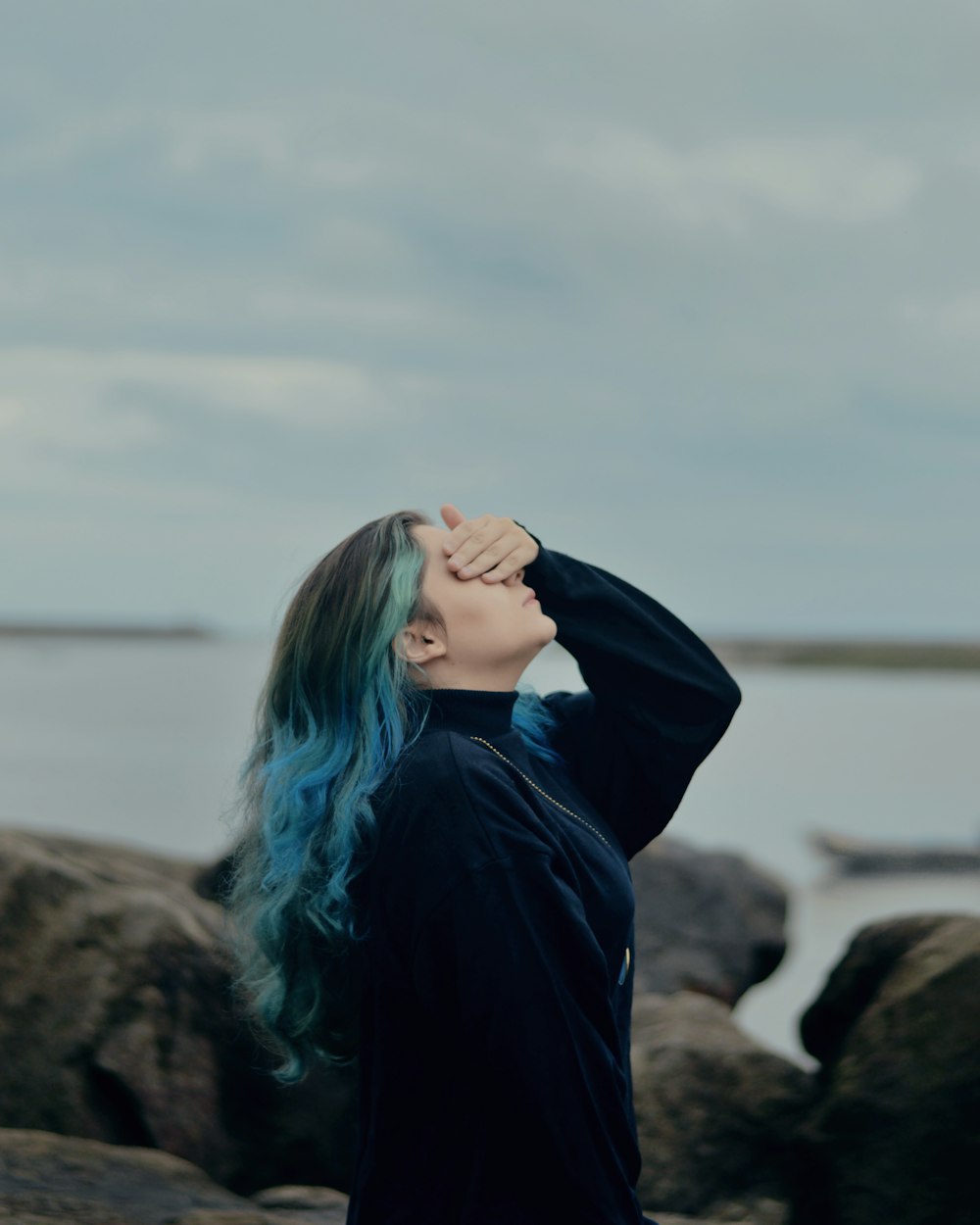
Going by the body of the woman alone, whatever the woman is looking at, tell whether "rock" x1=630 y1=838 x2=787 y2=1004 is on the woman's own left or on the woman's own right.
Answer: on the woman's own left

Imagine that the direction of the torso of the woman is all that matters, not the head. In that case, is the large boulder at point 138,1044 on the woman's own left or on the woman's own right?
on the woman's own left

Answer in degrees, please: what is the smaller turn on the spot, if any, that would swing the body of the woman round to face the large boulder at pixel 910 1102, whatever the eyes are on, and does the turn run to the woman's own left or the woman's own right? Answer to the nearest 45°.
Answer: approximately 45° to the woman's own left

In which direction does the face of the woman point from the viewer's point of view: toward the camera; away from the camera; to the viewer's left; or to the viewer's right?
to the viewer's right

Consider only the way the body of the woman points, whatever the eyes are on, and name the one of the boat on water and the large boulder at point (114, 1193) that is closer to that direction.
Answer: the boat on water

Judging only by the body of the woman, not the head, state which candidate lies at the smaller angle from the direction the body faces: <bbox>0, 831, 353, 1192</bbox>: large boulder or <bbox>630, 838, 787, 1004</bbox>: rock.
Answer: the rock

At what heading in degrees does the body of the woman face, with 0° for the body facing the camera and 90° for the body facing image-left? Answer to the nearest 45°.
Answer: approximately 270°
